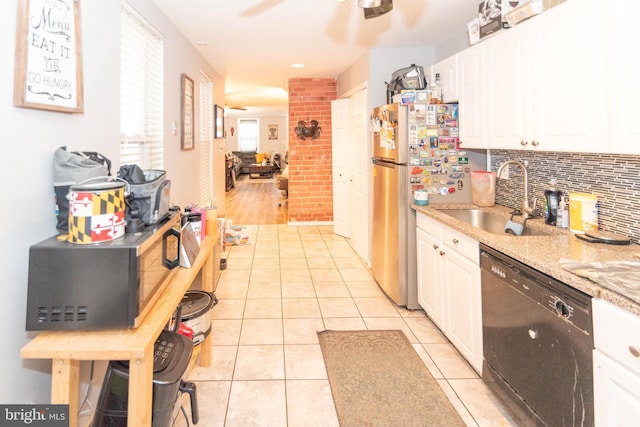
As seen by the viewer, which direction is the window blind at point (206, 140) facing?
to the viewer's right

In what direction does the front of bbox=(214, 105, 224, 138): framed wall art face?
to the viewer's right

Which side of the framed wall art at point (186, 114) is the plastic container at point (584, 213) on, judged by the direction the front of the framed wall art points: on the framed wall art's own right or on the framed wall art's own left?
on the framed wall art's own right

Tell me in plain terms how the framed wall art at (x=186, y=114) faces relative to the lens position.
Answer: facing to the right of the viewer

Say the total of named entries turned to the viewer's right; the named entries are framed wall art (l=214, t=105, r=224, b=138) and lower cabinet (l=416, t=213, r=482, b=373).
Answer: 1
